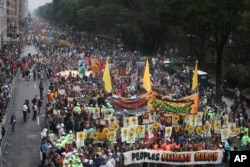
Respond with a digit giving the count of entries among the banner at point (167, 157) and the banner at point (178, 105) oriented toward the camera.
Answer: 2

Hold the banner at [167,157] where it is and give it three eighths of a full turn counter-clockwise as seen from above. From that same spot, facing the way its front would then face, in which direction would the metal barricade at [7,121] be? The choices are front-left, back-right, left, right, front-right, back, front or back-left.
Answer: left

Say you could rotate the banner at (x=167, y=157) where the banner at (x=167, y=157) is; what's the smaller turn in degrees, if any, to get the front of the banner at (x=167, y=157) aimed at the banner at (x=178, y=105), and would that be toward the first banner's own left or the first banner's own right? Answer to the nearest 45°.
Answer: approximately 180°

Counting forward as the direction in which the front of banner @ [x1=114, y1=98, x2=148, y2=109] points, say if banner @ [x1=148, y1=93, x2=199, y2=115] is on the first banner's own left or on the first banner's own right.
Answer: on the first banner's own left

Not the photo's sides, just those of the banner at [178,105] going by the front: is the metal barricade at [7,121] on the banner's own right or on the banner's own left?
on the banner's own right

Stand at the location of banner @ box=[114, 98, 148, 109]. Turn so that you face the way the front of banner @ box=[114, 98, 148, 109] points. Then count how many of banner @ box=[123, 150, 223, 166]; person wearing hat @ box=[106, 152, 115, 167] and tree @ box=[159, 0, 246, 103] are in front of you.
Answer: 2

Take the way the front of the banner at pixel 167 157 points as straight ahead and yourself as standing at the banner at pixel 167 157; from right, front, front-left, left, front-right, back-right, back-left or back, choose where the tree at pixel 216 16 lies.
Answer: back

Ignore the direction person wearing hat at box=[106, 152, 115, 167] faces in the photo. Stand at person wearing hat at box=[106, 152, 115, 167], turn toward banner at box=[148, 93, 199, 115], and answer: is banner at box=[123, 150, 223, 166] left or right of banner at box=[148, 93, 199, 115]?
right

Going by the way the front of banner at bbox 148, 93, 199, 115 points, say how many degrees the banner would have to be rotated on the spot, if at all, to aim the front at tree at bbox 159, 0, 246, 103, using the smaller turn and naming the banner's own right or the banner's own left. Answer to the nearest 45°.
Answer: approximately 180°

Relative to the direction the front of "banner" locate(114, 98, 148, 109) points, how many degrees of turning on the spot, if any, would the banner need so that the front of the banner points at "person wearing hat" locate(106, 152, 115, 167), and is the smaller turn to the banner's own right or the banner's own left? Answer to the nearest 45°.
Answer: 0° — it already faces them
